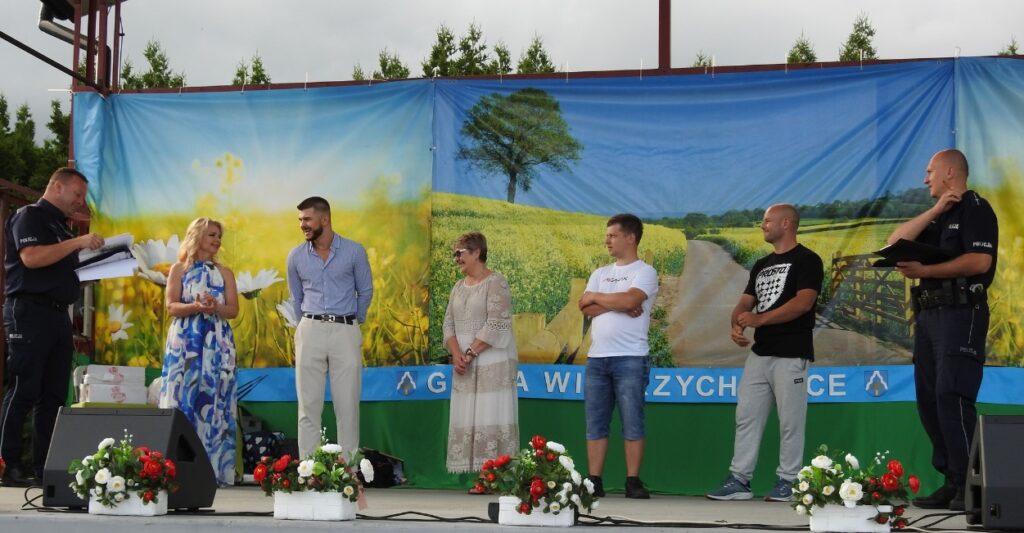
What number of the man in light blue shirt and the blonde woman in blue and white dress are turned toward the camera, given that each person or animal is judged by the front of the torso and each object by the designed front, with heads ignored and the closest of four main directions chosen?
2

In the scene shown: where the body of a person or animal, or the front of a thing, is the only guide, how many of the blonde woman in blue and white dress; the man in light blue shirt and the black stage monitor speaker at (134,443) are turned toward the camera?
2

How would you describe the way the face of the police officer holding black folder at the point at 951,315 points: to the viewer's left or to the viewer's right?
to the viewer's left

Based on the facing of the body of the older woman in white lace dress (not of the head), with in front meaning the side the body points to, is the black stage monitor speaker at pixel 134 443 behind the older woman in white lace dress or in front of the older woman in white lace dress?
in front

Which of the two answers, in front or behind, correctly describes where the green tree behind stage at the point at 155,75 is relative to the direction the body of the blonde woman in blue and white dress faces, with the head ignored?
behind

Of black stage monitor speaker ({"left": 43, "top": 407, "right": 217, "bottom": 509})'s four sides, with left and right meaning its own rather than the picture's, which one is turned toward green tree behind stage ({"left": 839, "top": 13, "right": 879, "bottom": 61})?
front

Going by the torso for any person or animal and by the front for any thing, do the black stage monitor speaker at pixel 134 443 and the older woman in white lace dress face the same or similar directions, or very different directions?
very different directions

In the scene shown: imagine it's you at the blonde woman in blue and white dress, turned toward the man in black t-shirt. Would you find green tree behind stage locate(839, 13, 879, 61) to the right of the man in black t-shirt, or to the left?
left

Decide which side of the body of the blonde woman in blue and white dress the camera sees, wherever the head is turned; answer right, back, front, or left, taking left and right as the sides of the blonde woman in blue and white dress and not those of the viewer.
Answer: front

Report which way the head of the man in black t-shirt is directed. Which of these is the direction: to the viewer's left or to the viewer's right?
to the viewer's left

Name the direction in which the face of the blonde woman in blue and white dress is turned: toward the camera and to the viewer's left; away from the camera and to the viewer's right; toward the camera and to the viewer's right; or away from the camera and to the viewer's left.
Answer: toward the camera and to the viewer's right

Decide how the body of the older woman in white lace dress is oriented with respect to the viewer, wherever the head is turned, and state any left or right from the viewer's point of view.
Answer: facing the viewer and to the left of the viewer

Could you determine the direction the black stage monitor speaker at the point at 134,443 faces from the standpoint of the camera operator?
facing away from the viewer and to the right of the viewer

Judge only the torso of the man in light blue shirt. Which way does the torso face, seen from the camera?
toward the camera

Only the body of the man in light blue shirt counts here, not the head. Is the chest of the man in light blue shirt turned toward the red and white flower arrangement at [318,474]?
yes
